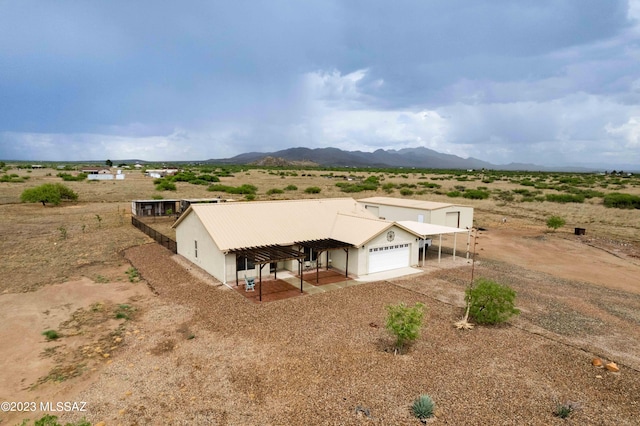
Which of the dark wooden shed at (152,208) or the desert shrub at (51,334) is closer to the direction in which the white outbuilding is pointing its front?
the desert shrub

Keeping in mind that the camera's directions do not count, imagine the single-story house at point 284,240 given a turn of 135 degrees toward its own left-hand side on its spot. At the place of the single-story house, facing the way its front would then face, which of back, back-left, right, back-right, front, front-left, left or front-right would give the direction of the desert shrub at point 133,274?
left

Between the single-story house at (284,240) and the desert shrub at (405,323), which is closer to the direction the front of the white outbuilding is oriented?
the desert shrub

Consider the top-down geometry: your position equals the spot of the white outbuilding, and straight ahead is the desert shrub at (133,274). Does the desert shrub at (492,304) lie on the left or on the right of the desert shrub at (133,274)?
left

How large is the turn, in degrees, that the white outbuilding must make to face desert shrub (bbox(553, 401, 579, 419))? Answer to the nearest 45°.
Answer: approximately 45° to its right

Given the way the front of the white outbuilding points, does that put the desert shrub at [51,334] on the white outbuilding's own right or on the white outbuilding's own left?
on the white outbuilding's own right

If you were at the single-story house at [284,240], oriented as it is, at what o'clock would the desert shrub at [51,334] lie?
The desert shrub is roughly at 3 o'clock from the single-story house.

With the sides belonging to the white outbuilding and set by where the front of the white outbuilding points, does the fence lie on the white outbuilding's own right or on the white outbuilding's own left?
on the white outbuilding's own right

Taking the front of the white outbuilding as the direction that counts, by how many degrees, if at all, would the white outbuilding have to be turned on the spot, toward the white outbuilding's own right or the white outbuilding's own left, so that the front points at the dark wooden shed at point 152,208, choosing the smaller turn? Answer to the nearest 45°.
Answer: approximately 135° to the white outbuilding's own right

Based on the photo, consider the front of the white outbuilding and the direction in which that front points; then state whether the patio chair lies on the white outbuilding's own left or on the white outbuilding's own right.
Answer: on the white outbuilding's own right

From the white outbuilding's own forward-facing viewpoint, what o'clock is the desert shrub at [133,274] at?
The desert shrub is roughly at 3 o'clock from the white outbuilding.

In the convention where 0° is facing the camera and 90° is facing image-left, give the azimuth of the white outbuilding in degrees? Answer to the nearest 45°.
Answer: approximately 315°
